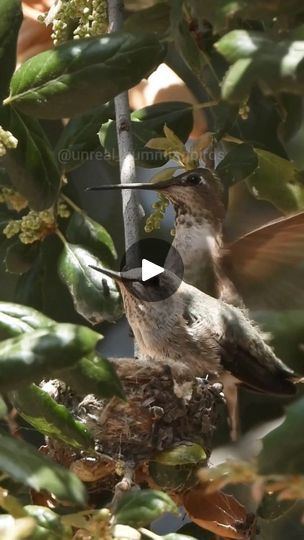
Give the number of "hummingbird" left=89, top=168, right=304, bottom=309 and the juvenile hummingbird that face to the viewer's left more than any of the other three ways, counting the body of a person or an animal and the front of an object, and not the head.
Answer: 2

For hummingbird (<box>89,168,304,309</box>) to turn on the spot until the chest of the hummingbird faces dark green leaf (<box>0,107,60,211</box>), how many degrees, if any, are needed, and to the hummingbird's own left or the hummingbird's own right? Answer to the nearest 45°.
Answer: approximately 45° to the hummingbird's own left

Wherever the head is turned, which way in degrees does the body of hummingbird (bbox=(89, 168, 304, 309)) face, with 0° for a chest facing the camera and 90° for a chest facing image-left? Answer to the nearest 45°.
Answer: approximately 90°

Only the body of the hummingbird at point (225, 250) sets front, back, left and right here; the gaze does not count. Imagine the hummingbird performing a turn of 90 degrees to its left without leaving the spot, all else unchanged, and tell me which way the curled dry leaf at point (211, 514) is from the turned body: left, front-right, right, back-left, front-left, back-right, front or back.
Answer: front

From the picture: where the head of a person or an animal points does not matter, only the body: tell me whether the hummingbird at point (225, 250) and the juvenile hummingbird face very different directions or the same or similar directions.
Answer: same or similar directions

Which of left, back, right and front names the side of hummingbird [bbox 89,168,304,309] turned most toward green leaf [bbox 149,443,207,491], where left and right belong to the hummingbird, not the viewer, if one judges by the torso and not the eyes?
left

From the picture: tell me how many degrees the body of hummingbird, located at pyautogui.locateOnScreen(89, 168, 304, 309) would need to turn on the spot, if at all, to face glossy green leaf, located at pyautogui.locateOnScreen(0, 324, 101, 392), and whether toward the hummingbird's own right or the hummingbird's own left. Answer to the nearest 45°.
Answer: approximately 90° to the hummingbird's own left

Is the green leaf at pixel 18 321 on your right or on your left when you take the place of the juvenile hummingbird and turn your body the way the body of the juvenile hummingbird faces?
on your left

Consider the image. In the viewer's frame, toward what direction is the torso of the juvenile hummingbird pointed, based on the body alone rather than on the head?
to the viewer's left
